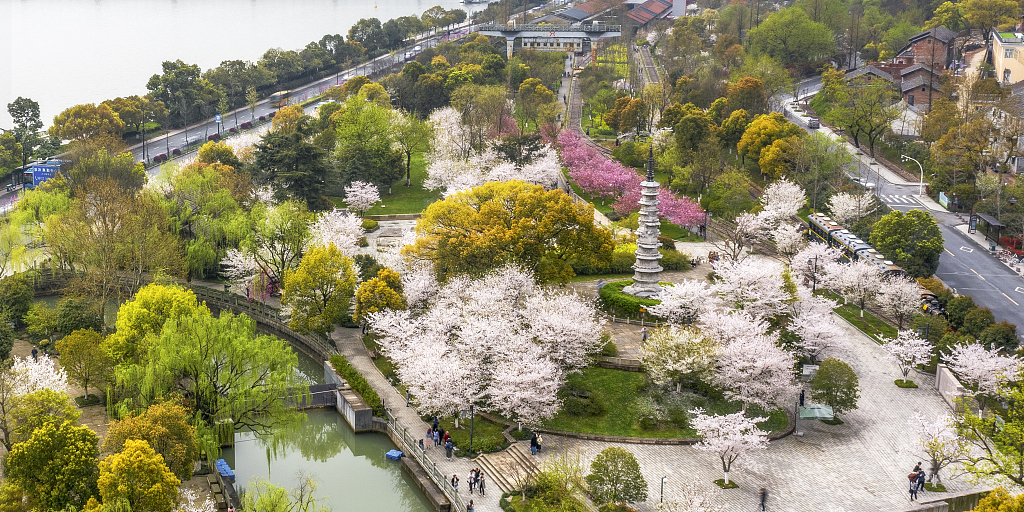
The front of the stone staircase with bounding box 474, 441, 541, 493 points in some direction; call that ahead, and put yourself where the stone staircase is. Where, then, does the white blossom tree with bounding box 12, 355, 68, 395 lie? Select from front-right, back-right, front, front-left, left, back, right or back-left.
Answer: front-right

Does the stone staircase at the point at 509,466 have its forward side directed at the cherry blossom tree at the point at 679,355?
no

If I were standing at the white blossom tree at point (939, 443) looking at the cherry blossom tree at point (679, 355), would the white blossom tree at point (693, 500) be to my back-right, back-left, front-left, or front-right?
front-left

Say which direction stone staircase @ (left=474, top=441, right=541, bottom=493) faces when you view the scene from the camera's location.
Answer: facing the viewer and to the left of the viewer

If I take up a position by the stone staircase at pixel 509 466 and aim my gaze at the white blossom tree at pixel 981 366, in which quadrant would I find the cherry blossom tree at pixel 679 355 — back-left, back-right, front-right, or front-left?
front-left

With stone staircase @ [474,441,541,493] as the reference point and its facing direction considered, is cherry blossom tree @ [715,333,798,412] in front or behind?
behind

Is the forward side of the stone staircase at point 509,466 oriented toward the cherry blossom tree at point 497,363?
no

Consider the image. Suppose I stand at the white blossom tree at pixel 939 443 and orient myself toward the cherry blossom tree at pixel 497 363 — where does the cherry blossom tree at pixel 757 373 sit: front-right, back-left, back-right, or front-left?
front-right

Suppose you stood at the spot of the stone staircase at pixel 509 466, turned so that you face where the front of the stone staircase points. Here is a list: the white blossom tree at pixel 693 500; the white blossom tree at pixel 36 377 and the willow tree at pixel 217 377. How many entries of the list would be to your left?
1

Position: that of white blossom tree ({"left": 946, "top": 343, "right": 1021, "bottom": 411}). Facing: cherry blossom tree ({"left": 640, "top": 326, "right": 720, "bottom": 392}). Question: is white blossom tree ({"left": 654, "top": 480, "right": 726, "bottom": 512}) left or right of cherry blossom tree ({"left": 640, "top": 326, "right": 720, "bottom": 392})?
left

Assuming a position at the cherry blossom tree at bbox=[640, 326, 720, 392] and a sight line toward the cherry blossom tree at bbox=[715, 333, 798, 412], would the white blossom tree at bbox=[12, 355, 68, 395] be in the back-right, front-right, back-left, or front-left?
back-right

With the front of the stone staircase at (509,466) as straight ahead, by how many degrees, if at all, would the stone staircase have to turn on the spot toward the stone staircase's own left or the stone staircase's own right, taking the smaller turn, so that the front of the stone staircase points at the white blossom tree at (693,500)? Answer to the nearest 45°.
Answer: approximately 90° to the stone staircase's own left

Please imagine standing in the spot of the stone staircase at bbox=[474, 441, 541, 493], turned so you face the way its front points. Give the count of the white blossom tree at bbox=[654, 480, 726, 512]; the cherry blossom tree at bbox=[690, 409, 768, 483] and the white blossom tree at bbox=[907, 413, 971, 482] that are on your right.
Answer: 0

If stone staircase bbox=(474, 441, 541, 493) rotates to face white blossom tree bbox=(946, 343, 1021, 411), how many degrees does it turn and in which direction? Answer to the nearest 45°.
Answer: approximately 135° to its left

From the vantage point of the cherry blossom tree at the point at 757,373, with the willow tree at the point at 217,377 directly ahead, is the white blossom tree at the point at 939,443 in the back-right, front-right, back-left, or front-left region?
back-left

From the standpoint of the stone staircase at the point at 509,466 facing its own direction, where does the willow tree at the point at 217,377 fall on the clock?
The willow tree is roughly at 2 o'clock from the stone staircase.

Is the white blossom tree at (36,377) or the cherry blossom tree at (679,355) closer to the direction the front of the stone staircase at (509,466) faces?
the white blossom tree

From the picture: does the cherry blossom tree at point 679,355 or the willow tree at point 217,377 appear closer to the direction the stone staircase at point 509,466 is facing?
the willow tree

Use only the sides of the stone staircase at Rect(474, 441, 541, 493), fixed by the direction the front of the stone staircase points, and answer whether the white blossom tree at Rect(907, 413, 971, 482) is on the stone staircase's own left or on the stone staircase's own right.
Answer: on the stone staircase's own left

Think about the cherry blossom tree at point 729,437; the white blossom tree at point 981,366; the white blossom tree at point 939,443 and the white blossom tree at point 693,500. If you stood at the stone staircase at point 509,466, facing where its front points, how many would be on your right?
0
